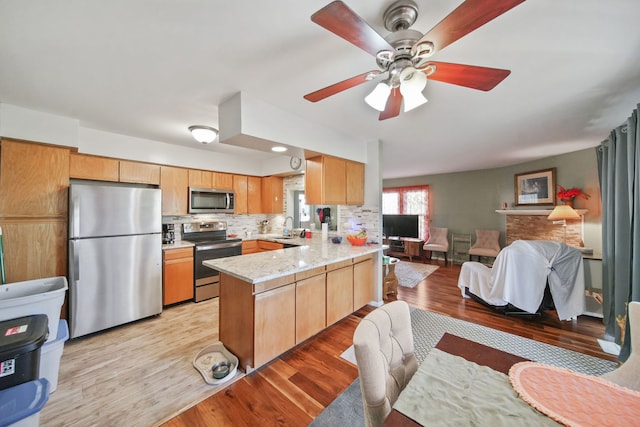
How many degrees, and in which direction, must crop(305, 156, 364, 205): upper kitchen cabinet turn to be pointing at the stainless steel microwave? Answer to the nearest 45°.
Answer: approximately 135° to its right

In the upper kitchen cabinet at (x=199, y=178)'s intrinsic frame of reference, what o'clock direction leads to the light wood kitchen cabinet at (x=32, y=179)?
The light wood kitchen cabinet is roughly at 2 o'clock from the upper kitchen cabinet.

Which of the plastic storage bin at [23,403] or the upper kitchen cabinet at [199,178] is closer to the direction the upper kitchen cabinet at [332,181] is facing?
the plastic storage bin

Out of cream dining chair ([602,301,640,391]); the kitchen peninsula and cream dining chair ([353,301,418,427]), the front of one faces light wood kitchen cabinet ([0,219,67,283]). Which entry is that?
cream dining chair ([602,301,640,391])

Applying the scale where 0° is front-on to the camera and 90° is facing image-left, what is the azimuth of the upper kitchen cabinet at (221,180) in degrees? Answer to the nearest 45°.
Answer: approximately 0°

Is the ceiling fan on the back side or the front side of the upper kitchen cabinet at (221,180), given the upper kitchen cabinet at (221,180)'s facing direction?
on the front side
